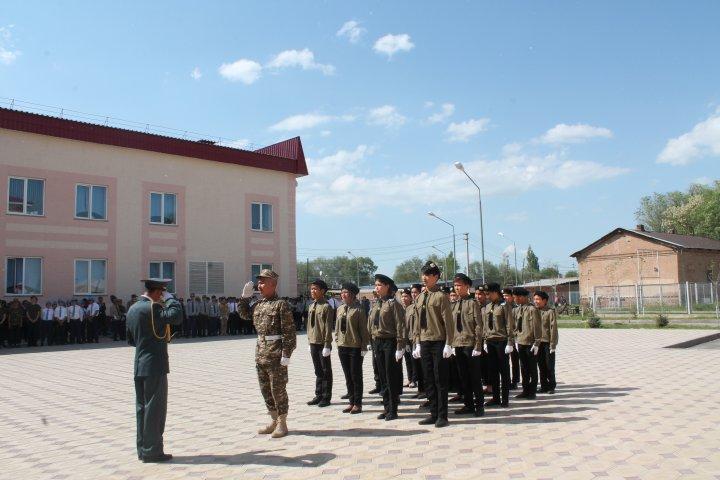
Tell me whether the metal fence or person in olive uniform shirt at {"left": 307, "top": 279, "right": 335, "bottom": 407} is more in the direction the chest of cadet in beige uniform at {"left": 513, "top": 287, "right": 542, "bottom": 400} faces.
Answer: the person in olive uniform shirt

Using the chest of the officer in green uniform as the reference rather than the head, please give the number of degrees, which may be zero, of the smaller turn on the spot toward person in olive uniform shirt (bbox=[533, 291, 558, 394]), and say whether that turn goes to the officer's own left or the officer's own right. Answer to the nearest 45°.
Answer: approximately 45° to the officer's own right

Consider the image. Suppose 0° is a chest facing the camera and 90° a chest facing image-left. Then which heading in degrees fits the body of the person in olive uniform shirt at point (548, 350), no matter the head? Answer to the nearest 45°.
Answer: approximately 45°

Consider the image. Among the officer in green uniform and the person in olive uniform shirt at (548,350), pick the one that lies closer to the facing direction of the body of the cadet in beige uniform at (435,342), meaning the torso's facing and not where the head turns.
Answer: the officer in green uniform

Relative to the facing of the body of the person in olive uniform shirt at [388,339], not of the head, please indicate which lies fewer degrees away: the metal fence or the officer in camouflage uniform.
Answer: the officer in camouflage uniform

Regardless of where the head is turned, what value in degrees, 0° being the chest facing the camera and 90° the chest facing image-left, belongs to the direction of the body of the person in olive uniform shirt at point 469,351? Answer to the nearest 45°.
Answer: approximately 45°

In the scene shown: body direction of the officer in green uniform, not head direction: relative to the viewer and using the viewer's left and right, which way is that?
facing away from the viewer and to the right of the viewer

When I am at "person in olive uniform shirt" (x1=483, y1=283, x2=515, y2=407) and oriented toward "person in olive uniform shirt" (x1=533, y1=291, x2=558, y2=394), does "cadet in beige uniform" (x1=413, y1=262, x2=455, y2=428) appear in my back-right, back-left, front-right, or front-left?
back-right
